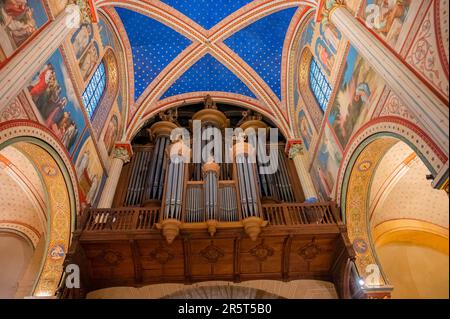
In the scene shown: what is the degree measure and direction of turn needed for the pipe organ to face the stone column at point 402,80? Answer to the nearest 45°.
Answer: approximately 45° to its left

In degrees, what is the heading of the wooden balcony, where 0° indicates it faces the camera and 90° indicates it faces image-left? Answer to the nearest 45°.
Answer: approximately 0°

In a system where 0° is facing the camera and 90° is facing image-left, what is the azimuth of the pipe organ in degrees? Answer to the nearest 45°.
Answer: approximately 0°
